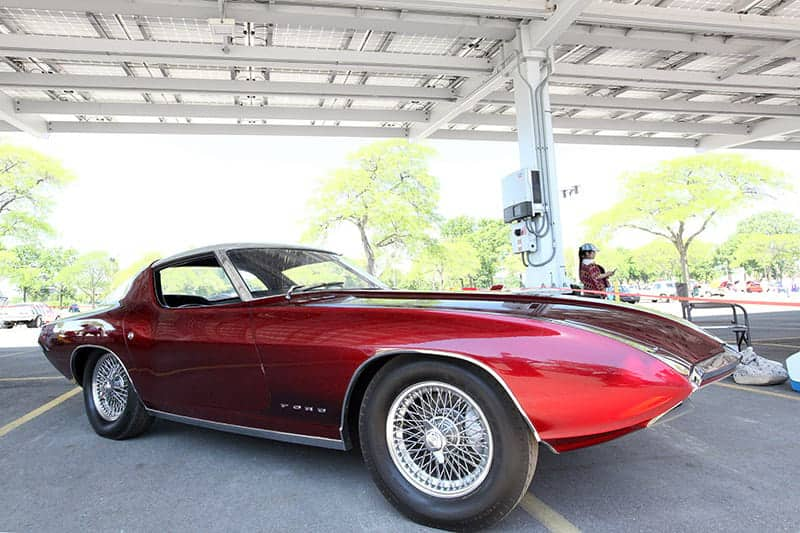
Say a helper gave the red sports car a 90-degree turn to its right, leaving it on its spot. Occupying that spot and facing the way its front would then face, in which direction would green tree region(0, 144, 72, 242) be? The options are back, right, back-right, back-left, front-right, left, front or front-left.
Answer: right

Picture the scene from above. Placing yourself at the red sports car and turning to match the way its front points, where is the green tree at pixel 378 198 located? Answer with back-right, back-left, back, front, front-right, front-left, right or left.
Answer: back-left

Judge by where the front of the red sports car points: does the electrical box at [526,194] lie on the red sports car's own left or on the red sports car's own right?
on the red sports car's own left

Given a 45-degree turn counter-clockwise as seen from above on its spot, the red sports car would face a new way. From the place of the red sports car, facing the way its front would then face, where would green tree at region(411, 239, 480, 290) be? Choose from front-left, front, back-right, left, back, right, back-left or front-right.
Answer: left

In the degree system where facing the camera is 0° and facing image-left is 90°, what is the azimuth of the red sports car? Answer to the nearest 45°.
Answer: approximately 315°

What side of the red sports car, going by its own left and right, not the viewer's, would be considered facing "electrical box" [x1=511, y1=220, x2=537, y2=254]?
left

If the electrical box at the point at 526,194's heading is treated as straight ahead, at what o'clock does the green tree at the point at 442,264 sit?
The green tree is roughly at 4 o'clock from the electrical box.

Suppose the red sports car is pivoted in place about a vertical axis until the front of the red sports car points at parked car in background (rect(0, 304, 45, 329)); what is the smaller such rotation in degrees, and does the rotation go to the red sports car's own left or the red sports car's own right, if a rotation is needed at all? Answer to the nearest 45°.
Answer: approximately 180°

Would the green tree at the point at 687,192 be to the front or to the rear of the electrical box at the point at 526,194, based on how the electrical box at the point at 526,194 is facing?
to the rear

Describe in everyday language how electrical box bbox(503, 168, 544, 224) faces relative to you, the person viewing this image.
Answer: facing the viewer and to the left of the viewer

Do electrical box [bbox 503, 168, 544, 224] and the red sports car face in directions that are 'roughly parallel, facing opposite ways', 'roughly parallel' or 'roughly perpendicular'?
roughly perpendicular

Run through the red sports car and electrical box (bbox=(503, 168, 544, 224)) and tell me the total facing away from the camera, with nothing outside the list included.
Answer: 0

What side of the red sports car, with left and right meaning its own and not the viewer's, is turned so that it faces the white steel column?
left
